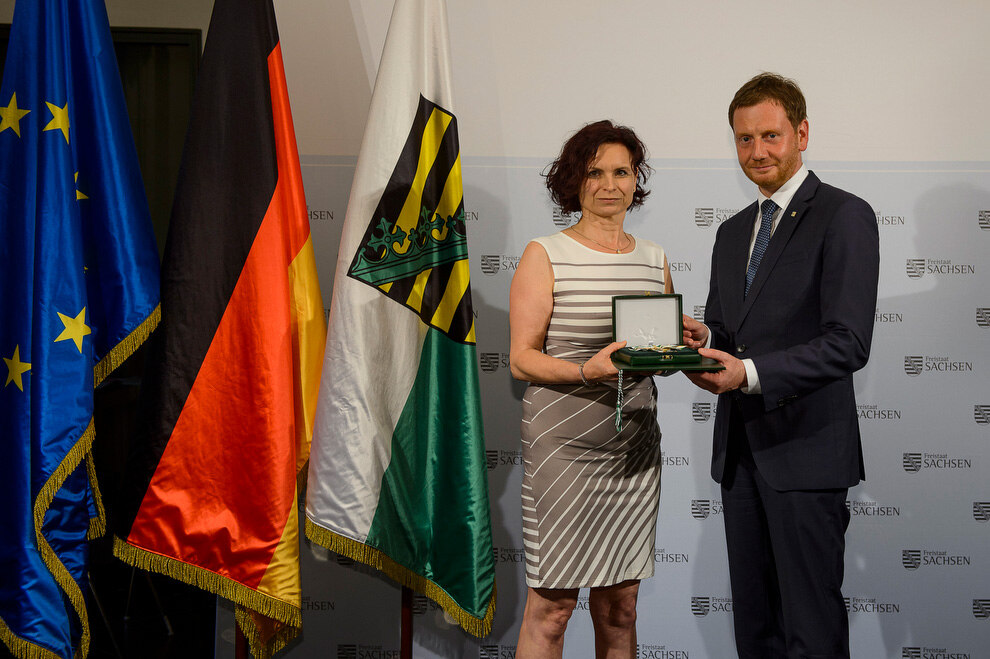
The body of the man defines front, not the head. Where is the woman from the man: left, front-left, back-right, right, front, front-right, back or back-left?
front-right

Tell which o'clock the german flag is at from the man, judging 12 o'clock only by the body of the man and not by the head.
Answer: The german flag is roughly at 1 o'clock from the man.

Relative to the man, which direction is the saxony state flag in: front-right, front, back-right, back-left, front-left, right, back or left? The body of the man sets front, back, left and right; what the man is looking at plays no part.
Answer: front-right

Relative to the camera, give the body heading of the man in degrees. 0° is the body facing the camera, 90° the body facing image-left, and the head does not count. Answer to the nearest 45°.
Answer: approximately 45°

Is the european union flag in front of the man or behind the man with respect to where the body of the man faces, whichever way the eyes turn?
in front
